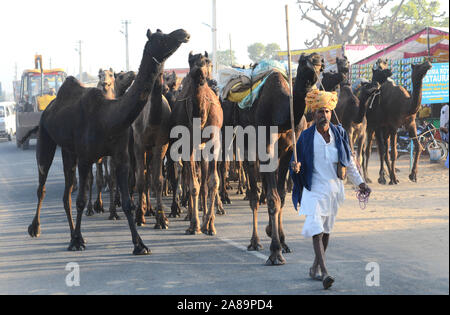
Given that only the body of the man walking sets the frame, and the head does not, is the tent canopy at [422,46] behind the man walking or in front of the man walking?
behind

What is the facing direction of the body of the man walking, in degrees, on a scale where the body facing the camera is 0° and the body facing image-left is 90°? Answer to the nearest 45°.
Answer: approximately 0°

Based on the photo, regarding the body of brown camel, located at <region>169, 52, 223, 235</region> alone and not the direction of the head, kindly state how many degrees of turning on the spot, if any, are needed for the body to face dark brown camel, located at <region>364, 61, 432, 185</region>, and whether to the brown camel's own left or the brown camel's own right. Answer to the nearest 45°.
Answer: approximately 135° to the brown camel's own left

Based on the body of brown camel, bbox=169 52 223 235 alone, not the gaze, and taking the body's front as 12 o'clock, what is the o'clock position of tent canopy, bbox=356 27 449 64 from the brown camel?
The tent canopy is roughly at 7 o'clock from the brown camel.

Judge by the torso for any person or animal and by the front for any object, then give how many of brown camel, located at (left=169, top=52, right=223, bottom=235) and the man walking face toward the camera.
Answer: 2

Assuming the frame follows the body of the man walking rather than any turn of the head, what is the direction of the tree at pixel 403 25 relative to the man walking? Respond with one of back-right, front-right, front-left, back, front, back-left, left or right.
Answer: back

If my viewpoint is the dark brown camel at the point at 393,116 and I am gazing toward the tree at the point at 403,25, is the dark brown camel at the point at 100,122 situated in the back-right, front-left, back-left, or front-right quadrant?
back-left

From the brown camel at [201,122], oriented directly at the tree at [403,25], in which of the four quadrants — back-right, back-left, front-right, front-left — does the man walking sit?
back-right

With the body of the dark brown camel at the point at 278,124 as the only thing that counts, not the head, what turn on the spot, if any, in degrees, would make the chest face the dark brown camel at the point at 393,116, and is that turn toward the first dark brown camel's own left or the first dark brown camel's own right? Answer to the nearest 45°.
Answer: approximately 135° to the first dark brown camel's own left

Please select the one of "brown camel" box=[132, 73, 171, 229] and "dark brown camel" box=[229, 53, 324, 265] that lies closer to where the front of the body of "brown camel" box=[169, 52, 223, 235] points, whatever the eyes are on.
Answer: the dark brown camel

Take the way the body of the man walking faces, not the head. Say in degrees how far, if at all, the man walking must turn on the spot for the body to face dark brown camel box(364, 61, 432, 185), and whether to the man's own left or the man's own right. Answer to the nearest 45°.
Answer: approximately 180°

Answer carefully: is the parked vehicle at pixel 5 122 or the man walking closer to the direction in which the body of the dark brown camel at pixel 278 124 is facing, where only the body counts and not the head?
the man walking
